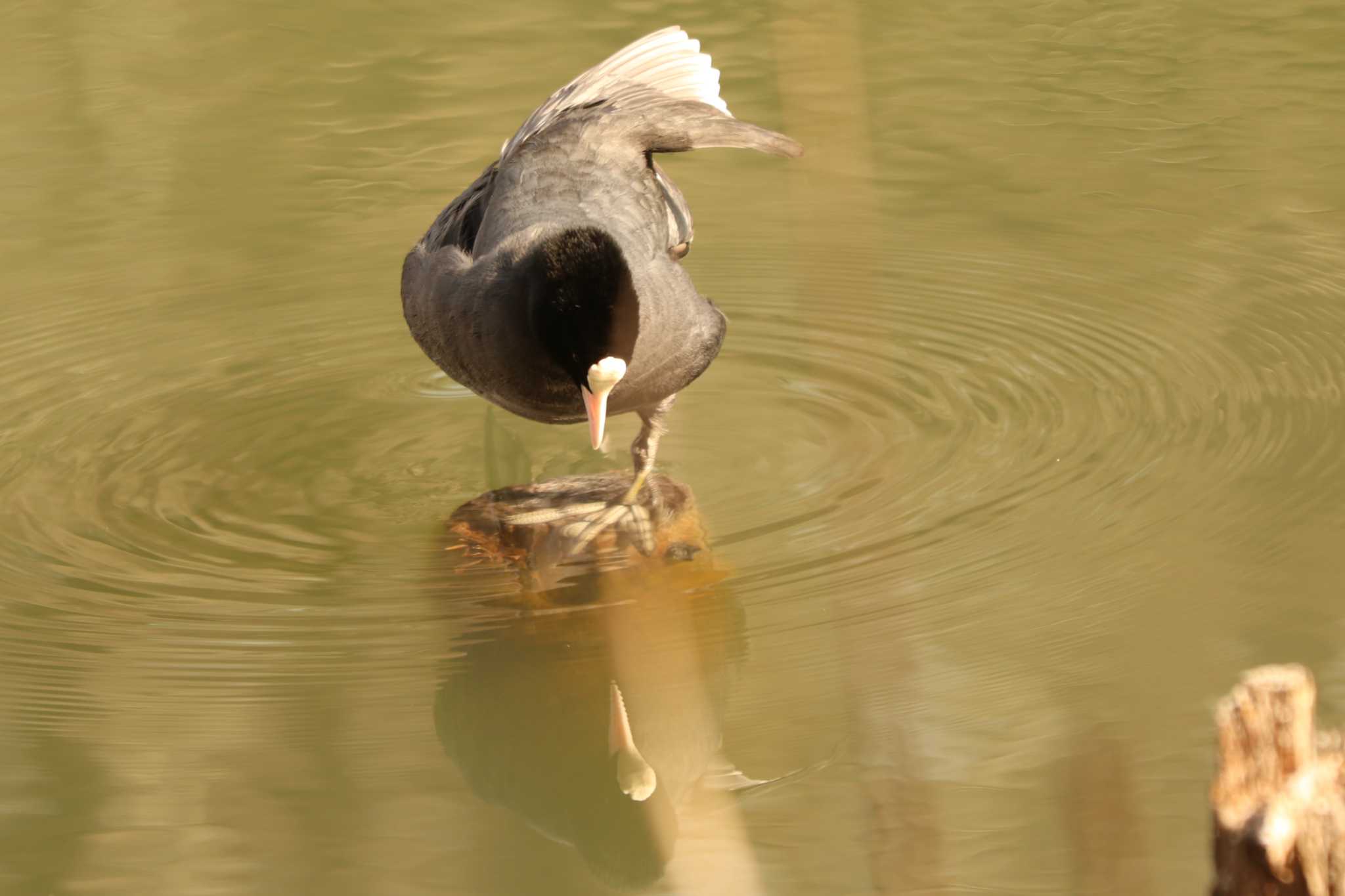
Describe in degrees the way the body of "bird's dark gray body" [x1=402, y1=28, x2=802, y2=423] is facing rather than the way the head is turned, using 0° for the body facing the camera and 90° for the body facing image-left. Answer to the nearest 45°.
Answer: approximately 0°

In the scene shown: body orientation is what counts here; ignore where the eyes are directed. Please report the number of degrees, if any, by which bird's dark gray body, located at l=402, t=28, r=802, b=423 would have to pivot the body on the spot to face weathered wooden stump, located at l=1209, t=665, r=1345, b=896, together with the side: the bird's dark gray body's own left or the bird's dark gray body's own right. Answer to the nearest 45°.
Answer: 0° — it already faces it
